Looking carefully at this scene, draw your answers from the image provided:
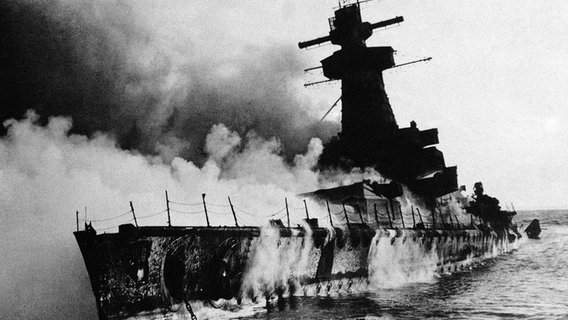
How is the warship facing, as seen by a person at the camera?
facing the viewer and to the left of the viewer

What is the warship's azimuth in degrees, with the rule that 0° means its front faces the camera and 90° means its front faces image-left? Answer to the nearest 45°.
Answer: approximately 45°
